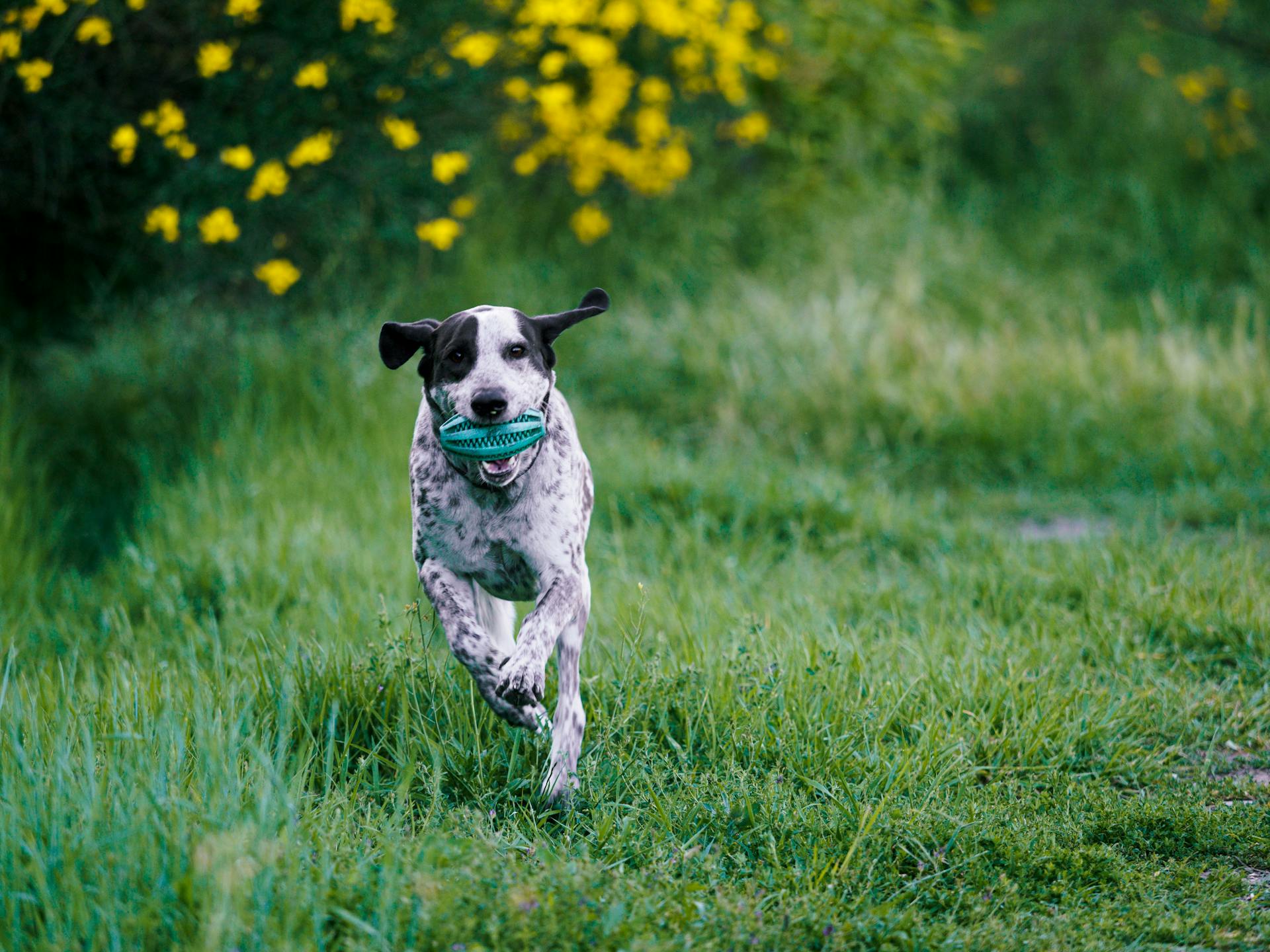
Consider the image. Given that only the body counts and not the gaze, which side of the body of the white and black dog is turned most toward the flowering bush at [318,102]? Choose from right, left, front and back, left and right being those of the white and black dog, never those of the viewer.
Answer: back

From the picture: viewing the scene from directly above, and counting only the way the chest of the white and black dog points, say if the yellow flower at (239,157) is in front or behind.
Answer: behind

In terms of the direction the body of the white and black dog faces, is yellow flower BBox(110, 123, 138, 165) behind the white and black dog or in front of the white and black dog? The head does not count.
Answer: behind

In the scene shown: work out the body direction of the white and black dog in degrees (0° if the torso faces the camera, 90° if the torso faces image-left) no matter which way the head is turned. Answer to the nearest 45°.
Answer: approximately 0°

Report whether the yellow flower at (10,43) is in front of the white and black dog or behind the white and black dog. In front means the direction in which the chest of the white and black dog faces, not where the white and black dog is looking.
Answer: behind
